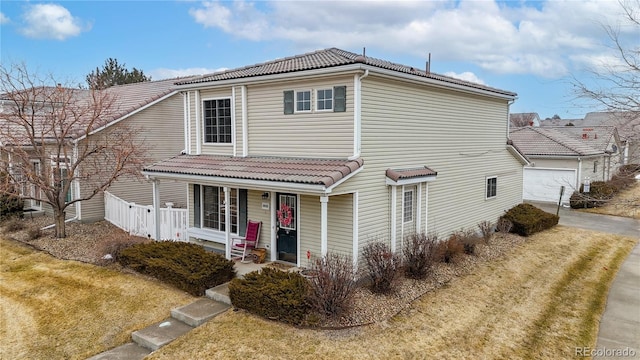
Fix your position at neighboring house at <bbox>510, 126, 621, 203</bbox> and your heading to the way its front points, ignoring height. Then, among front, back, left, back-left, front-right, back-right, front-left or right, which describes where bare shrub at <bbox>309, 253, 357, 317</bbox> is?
front-left

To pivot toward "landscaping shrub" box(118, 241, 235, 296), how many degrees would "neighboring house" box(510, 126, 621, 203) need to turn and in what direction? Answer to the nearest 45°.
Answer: approximately 45° to its left

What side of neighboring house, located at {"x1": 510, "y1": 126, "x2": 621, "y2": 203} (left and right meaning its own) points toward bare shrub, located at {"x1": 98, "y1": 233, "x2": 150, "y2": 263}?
front

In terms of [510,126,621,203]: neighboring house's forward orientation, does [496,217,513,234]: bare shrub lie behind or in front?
in front

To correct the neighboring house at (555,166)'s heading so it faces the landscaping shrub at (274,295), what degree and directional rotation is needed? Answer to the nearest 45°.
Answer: approximately 45° to its left

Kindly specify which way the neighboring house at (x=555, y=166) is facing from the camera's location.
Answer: facing the viewer and to the left of the viewer

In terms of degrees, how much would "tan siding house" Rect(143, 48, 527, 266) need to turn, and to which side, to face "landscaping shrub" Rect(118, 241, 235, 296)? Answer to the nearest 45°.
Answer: approximately 45° to its right

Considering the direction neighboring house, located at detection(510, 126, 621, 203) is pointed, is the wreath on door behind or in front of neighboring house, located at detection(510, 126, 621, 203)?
in front

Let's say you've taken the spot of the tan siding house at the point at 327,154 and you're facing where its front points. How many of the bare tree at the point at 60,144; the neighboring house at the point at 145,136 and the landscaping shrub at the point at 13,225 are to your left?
0

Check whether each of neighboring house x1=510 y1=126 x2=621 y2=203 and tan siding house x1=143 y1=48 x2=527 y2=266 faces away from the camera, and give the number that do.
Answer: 0

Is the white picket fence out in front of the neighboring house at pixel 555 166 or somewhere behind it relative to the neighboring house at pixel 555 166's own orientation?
in front
